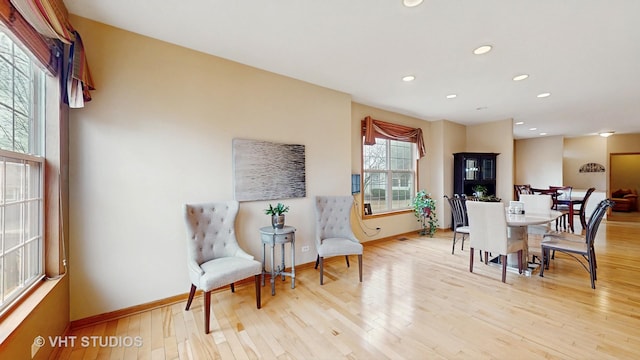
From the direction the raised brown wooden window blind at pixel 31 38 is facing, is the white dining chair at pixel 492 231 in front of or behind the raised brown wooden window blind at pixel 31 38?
in front

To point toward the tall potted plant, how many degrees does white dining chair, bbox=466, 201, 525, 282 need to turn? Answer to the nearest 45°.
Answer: approximately 90° to its left

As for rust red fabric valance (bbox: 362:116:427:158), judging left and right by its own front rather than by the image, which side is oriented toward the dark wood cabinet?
left

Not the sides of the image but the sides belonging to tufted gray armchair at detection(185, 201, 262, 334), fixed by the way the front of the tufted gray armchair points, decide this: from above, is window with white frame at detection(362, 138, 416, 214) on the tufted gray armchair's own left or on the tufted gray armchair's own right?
on the tufted gray armchair's own left

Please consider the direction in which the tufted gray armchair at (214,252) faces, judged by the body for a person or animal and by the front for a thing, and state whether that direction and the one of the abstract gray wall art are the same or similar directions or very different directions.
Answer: same or similar directions

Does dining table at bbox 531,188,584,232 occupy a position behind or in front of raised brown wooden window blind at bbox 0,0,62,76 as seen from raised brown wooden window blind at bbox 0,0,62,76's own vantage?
in front

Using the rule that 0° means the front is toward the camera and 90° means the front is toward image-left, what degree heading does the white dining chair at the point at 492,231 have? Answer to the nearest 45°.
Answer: approximately 225°

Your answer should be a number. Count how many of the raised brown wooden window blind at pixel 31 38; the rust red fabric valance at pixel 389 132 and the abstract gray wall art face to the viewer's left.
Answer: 0

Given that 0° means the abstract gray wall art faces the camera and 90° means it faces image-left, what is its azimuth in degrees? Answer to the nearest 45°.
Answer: approximately 315°

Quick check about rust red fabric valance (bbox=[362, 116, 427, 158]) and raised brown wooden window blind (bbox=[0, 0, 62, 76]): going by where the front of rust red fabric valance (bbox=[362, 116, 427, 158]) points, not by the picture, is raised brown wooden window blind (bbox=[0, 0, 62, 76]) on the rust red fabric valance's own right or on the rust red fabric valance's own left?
on the rust red fabric valance's own right

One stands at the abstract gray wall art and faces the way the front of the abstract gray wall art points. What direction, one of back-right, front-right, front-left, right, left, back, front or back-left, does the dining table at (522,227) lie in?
front-left

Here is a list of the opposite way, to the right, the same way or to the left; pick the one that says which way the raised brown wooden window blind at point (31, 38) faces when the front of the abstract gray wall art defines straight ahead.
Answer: to the left

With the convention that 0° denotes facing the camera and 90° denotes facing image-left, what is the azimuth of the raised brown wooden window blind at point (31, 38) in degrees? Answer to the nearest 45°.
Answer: approximately 270°

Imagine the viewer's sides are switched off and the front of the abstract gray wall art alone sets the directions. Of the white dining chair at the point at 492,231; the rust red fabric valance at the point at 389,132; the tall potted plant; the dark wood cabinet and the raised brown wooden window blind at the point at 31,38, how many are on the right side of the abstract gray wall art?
1
